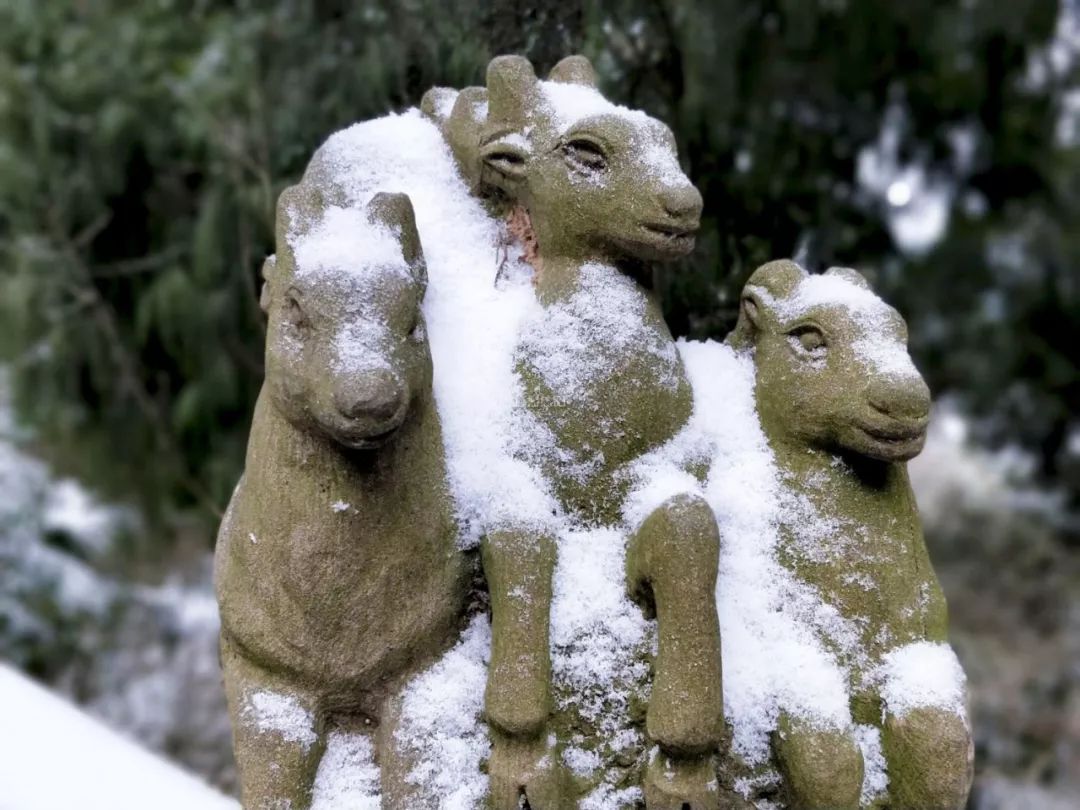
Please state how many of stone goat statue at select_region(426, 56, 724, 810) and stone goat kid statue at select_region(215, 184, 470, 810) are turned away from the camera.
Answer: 0

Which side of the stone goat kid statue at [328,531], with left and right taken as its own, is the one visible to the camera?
front

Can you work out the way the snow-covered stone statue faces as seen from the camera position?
facing the viewer and to the right of the viewer

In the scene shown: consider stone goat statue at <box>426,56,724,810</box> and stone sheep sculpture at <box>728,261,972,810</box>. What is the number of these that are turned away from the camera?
0
